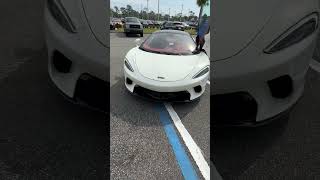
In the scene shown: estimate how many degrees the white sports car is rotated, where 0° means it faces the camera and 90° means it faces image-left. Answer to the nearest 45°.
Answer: approximately 0°
